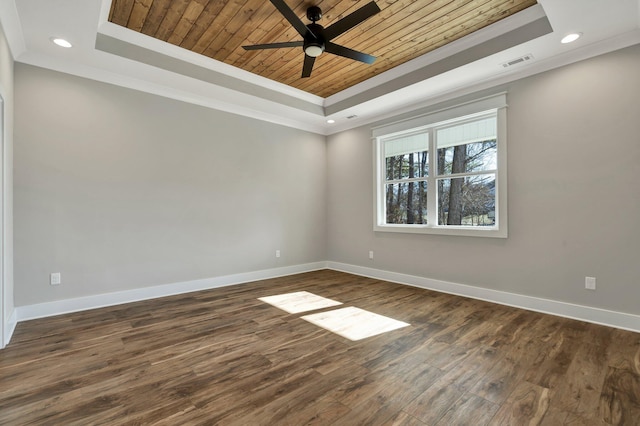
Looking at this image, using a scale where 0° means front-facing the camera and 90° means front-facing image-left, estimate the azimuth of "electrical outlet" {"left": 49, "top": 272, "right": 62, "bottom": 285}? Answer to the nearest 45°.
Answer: approximately 0°

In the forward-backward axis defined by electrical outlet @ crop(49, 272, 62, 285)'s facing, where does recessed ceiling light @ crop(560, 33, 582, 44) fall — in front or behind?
in front

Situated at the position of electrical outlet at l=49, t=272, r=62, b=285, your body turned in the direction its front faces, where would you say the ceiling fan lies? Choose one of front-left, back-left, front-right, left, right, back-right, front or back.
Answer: front-left

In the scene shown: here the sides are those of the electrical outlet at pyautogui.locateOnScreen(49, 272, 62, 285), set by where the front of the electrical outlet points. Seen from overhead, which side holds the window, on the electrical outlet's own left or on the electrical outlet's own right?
on the electrical outlet's own left
